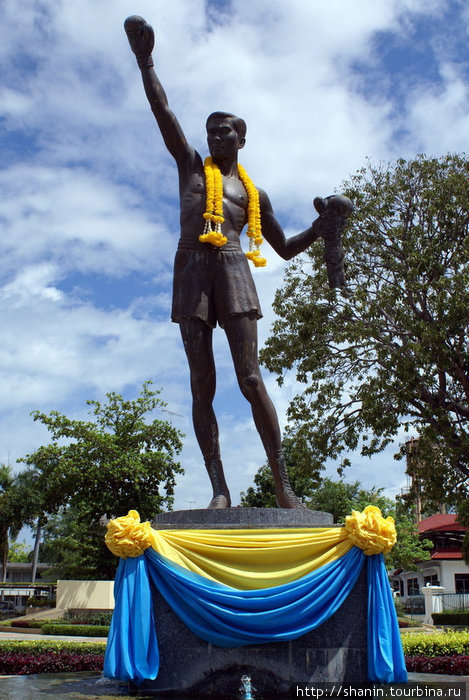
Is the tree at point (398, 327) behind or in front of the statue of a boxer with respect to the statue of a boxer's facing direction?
behind

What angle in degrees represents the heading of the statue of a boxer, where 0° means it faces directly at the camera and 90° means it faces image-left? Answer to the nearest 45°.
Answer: approximately 0°

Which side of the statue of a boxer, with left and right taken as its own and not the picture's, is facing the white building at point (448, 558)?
back

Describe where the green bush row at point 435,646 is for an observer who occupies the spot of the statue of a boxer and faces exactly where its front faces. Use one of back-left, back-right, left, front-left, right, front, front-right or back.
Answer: back-left

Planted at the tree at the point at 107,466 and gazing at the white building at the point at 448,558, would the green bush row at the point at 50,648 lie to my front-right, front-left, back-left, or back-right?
back-right

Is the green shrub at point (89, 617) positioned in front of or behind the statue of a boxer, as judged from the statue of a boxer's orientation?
behind
